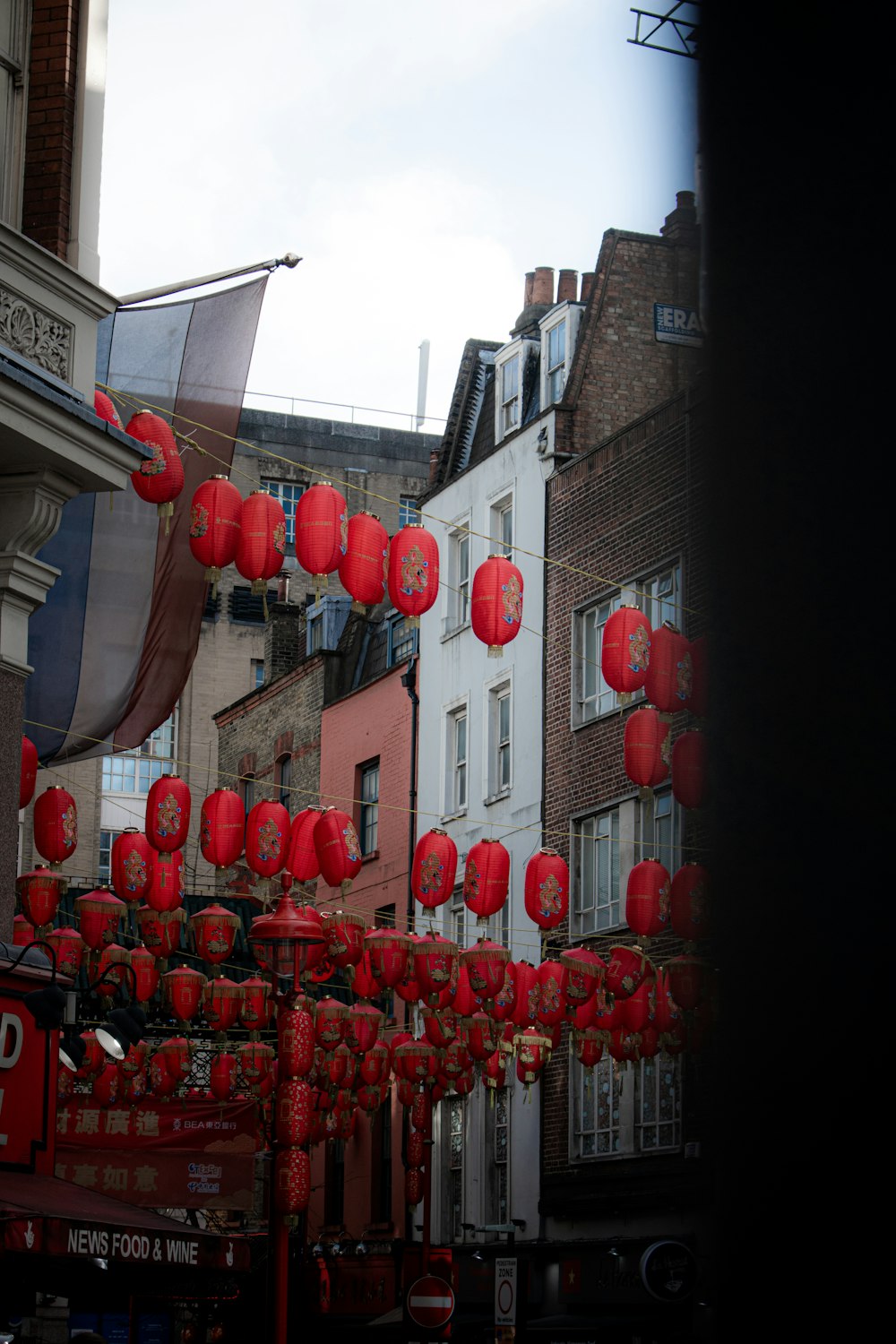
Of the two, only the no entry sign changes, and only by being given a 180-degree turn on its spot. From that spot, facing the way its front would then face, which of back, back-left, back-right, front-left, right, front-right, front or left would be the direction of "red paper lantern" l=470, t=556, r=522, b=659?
back

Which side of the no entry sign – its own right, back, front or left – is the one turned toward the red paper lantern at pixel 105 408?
front

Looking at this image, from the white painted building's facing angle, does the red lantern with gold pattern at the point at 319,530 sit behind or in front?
in front

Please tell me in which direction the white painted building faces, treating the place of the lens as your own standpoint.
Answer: facing the viewer and to the left of the viewer

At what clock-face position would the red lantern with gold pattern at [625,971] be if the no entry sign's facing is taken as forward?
The red lantern with gold pattern is roughly at 11 o'clock from the no entry sign.

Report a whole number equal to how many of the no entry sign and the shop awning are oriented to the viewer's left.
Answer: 0

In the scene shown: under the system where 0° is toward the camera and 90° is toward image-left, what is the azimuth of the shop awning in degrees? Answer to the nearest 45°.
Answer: approximately 315°

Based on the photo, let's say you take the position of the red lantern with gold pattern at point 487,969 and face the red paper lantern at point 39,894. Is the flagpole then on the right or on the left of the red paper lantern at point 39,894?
left

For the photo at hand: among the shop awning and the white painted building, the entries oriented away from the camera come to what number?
0

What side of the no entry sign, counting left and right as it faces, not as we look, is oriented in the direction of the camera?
front

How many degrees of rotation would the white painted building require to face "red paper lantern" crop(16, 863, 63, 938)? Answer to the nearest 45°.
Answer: approximately 45° to its left

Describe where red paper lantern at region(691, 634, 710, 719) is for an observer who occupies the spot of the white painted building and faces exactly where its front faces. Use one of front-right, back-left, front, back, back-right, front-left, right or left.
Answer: front-left

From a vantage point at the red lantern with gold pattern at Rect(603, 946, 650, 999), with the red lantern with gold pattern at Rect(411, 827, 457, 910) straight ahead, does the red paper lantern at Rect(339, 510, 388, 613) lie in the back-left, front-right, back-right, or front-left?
front-left

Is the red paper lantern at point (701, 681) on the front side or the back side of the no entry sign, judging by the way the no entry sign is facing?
on the front side
